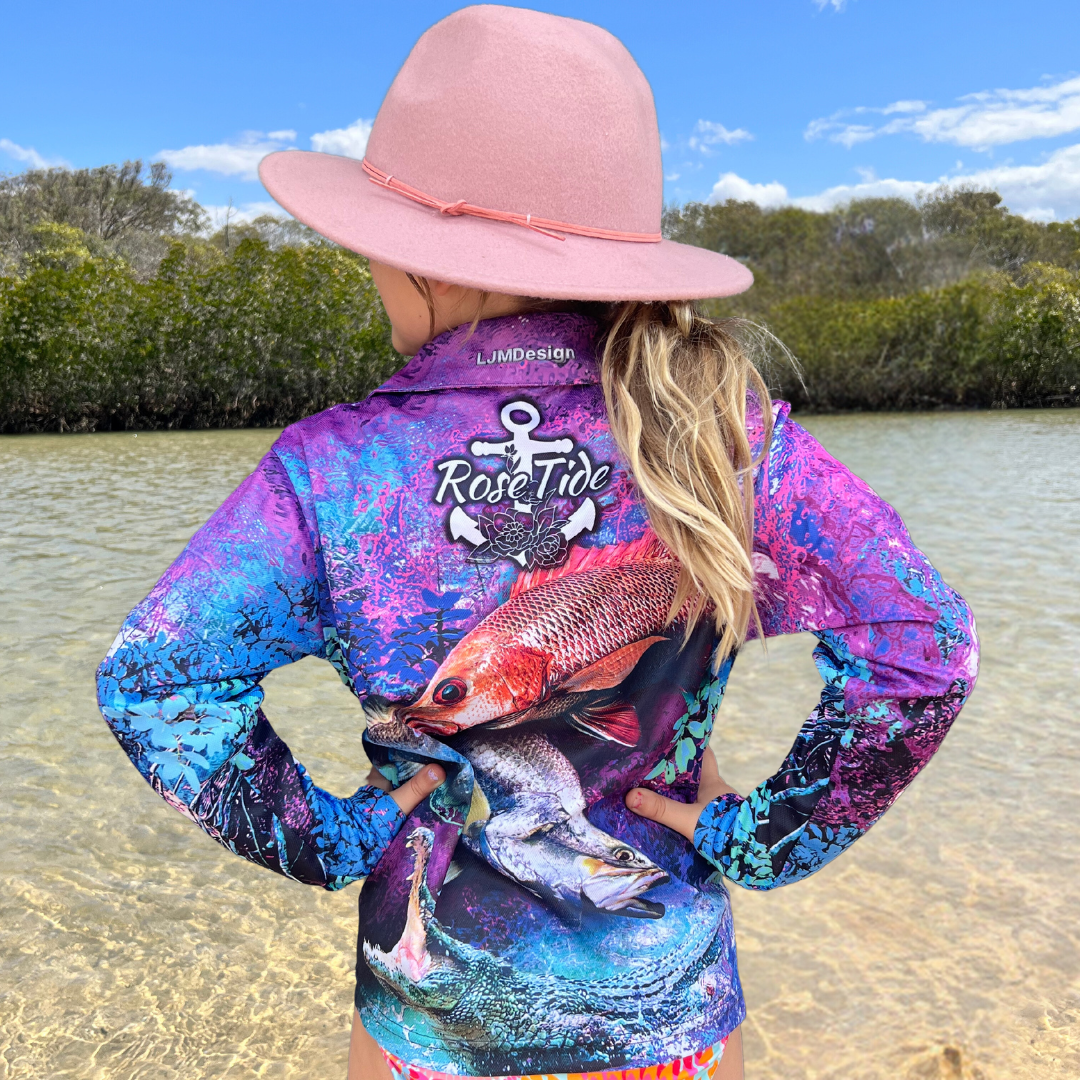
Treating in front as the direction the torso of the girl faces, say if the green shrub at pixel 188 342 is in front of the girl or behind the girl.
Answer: in front

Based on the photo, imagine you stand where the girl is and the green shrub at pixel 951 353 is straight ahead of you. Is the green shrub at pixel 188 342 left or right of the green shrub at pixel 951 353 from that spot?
left

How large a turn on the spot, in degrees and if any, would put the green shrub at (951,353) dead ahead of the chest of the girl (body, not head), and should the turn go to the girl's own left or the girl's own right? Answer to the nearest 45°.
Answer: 0° — they already face it

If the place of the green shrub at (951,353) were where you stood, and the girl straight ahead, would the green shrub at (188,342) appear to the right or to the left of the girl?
right

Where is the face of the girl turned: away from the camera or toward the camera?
away from the camera

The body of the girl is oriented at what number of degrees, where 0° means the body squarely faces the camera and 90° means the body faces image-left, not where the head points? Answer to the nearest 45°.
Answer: approximately 180°
